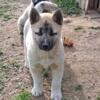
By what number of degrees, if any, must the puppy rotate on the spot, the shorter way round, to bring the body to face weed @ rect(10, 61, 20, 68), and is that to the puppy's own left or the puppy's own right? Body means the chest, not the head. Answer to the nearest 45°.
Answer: approximately 135° to the puppy's own right

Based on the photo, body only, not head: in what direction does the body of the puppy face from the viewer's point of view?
toward the camera
